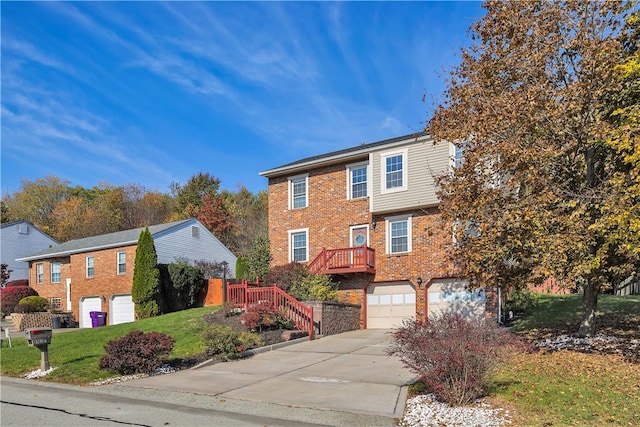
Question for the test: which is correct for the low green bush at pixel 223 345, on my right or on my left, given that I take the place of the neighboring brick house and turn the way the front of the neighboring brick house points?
on my left

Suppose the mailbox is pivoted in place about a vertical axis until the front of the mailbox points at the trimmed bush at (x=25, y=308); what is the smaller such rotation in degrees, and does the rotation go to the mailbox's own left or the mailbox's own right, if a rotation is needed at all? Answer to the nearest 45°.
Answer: approximately 135° to the mailbox's own right

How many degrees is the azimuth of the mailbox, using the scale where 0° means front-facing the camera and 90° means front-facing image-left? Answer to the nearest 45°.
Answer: approximately 45°

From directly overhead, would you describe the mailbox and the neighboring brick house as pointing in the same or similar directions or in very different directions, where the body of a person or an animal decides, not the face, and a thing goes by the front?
same or similar directions

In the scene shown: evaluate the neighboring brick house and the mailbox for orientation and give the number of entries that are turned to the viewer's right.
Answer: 0

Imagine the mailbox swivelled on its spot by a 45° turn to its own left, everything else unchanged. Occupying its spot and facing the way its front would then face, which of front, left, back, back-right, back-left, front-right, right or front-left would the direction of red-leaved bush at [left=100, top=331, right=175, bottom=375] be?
front-left

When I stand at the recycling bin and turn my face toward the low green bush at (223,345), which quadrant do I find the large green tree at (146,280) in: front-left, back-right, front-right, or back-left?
front-left

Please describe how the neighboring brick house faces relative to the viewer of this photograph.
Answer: facing the viewer and to the left of the viewer

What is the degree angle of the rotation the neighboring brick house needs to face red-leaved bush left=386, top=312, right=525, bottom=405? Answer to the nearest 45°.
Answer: approximately 45° to its left
